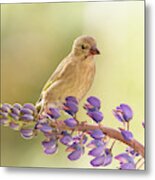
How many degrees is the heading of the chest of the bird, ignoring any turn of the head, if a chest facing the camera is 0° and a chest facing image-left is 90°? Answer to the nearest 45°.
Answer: approximately 315°
